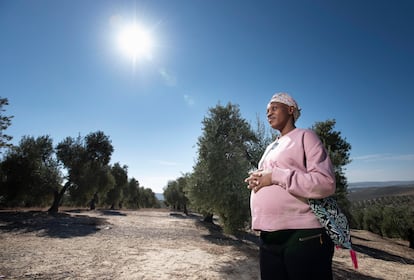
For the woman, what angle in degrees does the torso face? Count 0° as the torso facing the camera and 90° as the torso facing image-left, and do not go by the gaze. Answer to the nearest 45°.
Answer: approximately 45°

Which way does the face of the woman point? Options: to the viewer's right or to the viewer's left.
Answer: to the viewer's left
